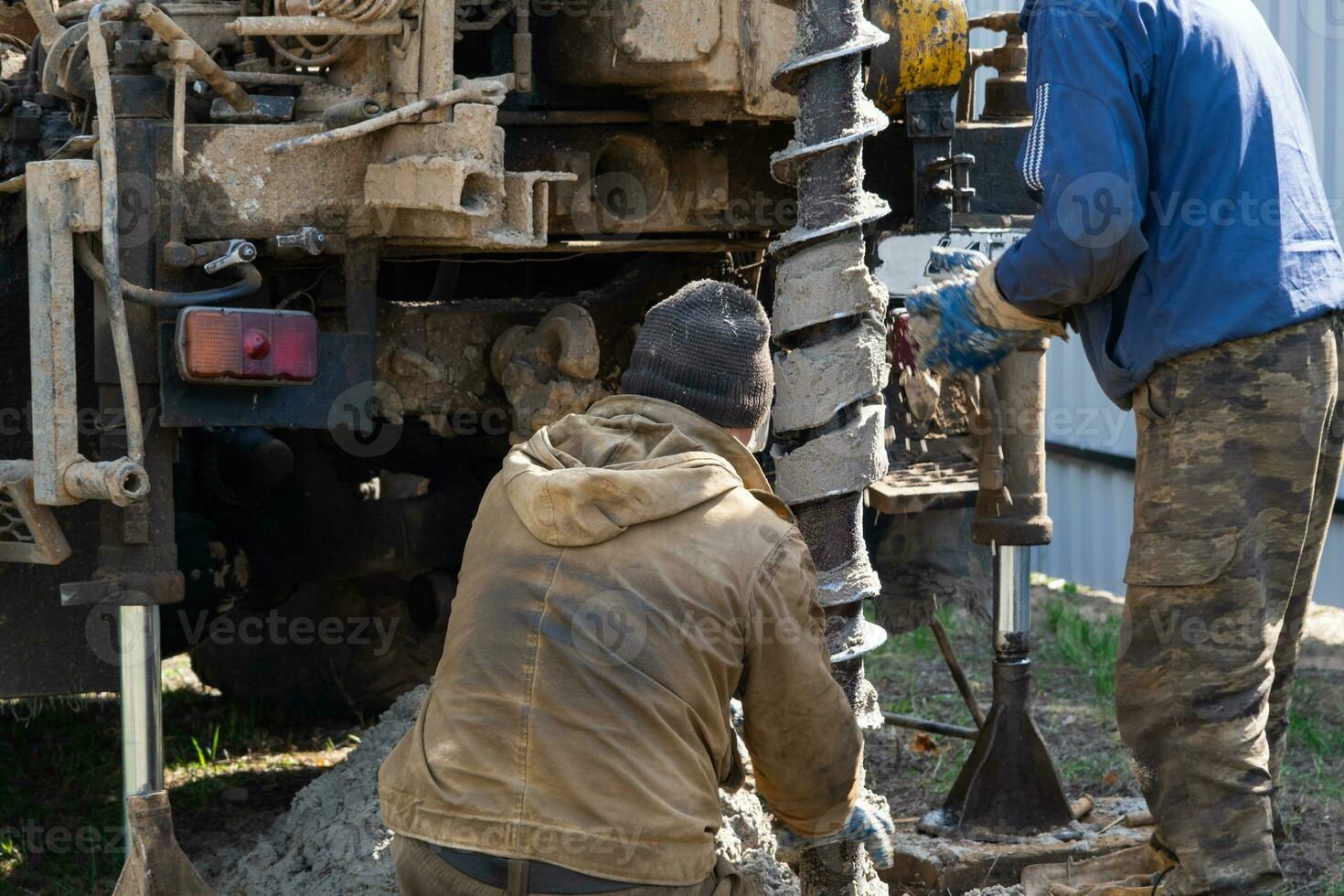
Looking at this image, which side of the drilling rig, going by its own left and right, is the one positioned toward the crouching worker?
back

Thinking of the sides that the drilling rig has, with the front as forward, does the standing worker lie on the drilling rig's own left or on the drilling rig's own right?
on the drilling rig's own right

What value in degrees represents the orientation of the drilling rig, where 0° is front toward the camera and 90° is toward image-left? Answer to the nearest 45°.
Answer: approximately 180°
